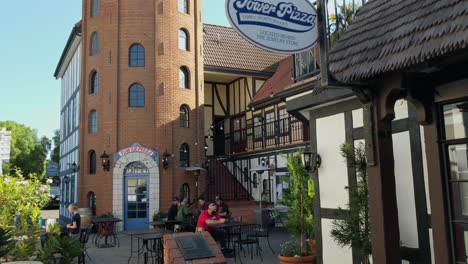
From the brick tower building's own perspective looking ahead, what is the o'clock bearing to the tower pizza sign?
The tower pizza sign is roughly at 12 o'clock from the brick tower building.

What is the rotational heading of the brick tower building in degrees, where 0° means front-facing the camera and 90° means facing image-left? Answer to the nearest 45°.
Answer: approximately 0°

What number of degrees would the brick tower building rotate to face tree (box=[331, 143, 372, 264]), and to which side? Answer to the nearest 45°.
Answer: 0° — it already faces it

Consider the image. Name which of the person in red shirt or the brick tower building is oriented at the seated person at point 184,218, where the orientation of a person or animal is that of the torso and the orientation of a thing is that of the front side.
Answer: the brick tower building
